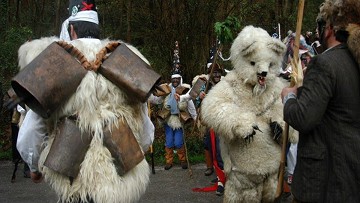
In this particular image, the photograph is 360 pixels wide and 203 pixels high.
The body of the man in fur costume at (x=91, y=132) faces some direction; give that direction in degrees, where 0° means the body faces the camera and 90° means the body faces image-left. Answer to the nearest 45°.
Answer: approximately 180°

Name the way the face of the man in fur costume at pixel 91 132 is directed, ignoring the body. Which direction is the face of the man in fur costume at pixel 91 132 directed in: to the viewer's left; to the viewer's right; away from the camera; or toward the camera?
away from the camera

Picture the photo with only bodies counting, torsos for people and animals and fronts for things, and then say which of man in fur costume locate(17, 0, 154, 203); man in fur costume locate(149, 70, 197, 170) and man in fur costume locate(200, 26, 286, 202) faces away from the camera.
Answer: man in fur costume locate(17, 0, 154, 203)

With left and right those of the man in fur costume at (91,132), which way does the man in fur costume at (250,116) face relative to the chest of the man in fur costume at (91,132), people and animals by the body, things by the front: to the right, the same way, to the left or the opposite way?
the opposite way

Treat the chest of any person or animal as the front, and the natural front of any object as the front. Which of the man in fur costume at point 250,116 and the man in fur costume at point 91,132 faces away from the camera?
the man in fur costume at point 91,132

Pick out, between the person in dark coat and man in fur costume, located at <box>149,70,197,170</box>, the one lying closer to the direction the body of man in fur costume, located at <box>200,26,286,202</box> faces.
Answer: the person in dark coat

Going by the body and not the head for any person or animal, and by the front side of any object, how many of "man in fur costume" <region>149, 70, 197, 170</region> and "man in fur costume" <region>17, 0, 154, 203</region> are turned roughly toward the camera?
1

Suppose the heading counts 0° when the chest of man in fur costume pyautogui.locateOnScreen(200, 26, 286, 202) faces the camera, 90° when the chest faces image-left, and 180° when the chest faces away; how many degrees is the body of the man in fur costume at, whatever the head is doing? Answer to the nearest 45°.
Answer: approximately 315°

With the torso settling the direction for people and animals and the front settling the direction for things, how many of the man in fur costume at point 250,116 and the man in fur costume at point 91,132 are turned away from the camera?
1

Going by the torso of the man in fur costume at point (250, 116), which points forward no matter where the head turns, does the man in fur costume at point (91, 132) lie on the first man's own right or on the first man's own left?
on the first man's own right

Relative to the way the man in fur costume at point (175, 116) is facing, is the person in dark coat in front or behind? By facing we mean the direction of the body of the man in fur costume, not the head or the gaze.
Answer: in front
